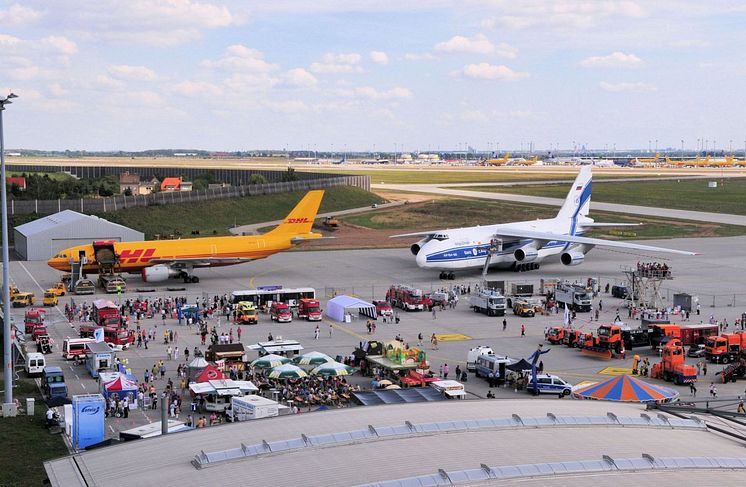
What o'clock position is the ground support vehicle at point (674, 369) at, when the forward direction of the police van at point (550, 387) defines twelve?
The ground support vehicle is roughly at 11 o'clock from the police van.

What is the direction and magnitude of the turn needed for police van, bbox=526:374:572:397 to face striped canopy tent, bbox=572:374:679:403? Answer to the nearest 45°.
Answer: approximately 45° to its right

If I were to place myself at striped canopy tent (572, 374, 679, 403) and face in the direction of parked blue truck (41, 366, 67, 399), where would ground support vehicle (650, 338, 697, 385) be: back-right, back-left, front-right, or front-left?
back-right

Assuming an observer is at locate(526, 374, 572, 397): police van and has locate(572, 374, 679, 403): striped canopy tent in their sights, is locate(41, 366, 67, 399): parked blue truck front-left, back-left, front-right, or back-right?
back-right

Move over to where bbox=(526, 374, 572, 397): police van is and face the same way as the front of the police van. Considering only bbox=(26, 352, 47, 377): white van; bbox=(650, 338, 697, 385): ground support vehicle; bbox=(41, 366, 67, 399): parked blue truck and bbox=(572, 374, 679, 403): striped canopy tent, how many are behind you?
2

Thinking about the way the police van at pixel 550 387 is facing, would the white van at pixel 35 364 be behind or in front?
behind

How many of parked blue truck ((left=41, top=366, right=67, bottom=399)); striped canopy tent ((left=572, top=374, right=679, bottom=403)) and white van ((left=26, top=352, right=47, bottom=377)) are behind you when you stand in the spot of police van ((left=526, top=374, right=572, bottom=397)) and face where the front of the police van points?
2

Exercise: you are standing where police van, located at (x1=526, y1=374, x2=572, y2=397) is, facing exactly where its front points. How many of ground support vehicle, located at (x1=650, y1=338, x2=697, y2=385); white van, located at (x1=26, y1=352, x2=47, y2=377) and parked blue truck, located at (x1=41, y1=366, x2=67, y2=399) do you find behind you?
2

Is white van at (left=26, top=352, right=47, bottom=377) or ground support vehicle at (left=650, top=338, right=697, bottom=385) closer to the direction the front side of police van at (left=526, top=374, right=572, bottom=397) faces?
the ground support vehicle

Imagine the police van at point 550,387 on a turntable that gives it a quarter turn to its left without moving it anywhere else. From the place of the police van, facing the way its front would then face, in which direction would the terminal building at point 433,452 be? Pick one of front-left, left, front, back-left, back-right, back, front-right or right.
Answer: back

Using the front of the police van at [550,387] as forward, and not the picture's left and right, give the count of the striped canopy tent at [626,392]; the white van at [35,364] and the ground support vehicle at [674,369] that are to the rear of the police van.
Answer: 1

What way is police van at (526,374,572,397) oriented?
to the viewer's right

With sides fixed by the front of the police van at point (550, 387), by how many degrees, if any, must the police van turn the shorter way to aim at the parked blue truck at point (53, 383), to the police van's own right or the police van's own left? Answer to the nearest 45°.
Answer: approximately 180°
